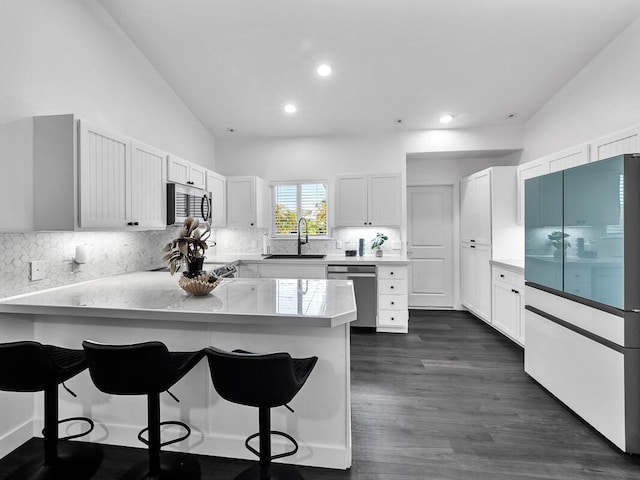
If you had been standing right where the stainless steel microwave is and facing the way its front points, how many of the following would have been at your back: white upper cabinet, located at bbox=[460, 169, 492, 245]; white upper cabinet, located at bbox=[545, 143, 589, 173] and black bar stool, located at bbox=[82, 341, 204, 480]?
0

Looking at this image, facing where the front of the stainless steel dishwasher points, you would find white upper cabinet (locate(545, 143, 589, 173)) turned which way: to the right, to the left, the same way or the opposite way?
to the right

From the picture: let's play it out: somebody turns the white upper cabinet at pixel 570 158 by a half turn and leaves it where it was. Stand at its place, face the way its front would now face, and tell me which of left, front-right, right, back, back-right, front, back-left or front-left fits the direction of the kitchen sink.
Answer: back-left

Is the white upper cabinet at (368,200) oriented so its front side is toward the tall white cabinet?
no

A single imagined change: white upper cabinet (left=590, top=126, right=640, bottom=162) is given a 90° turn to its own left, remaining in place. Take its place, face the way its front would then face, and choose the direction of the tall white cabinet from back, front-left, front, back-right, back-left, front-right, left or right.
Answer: back

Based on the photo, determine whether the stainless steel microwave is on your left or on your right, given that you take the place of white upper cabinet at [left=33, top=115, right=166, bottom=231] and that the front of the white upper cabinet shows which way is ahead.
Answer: on your left

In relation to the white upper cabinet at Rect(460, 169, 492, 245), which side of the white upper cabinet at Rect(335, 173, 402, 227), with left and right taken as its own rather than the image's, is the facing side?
left

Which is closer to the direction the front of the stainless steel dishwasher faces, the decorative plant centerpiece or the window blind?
the decorative plant centerpiece

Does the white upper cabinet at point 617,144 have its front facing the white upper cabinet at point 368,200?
no

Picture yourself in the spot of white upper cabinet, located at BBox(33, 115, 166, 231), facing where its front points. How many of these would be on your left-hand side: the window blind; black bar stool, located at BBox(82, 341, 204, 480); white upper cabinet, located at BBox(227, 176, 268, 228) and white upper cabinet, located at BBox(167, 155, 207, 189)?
3

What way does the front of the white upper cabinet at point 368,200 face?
toward the camera

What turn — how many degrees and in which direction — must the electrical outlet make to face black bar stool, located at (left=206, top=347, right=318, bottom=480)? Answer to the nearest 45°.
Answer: approximately 45° to its right

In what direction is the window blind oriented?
toward the camera

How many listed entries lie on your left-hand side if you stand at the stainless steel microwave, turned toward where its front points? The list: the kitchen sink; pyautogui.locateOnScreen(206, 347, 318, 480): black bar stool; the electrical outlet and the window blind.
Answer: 2

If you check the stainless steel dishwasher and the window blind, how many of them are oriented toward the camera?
2

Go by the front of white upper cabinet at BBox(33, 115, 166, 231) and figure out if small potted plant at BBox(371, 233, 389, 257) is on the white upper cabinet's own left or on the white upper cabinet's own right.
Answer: on the white upper cabinet's own left

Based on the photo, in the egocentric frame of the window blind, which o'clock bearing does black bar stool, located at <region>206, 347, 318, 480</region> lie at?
The black bar stool is roughly at 12 o'clock from the window blind.

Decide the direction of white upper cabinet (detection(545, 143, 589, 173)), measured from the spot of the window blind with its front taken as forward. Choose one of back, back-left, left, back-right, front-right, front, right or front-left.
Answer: front-left

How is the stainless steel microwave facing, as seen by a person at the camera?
facing the viewer and to the right of the viewer
